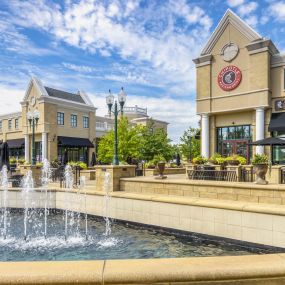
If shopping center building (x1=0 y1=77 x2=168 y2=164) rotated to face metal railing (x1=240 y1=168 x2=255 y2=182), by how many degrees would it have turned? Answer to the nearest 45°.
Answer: approximately 45° to its left

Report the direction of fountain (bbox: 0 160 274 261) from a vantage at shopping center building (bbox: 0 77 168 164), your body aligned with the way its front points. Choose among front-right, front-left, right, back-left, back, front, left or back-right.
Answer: front-left

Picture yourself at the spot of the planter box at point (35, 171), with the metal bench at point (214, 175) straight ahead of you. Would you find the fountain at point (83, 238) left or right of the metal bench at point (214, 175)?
right

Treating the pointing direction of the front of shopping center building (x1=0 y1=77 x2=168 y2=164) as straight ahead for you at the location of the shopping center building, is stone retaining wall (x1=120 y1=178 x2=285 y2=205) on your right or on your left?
on your left

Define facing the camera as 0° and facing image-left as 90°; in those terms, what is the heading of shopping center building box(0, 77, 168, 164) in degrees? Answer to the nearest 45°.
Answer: approximately 45°

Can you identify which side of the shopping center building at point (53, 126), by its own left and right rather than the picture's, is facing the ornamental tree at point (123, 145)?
left

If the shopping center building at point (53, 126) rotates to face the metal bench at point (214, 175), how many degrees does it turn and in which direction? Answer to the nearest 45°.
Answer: approximately 45° to its left
